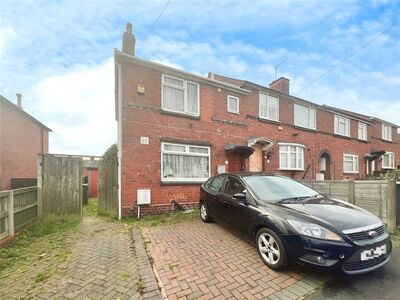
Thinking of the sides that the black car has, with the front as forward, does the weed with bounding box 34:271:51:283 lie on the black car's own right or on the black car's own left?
on the black car's own right

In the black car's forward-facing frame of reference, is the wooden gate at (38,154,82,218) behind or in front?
behind

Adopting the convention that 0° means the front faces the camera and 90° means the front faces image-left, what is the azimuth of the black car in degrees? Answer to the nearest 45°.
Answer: approximately 315°

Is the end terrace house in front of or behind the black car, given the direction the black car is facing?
behind
